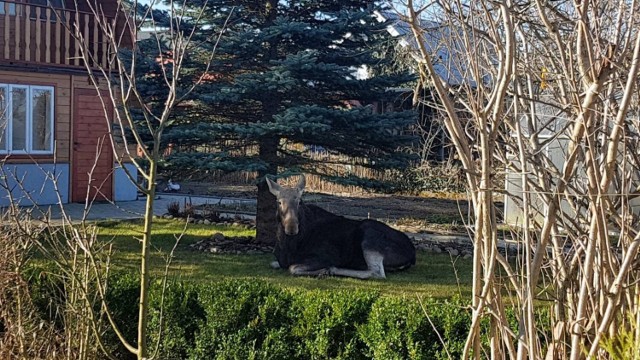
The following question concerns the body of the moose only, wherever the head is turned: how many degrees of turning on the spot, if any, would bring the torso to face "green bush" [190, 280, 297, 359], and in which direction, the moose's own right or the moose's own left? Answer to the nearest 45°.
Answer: approximately 45° to the moose's own left

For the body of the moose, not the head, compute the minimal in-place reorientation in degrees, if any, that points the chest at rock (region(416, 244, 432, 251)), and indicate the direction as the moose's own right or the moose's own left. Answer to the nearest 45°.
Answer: approximately 180°

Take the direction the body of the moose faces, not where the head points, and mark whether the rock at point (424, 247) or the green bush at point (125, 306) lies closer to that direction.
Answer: the green bush

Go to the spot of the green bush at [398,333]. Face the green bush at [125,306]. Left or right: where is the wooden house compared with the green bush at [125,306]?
right

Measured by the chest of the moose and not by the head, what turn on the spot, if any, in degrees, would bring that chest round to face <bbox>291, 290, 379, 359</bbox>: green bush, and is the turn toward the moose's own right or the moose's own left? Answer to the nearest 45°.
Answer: approximately 45° to the moose's own left

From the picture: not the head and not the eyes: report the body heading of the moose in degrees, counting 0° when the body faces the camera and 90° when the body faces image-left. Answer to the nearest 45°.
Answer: approximately 45°

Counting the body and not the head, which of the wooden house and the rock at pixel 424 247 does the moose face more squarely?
the wooden house

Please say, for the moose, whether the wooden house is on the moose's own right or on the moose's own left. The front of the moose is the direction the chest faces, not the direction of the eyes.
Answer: on the moose's own right

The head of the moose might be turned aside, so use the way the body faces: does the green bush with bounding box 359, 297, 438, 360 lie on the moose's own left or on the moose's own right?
on the moose's own left
